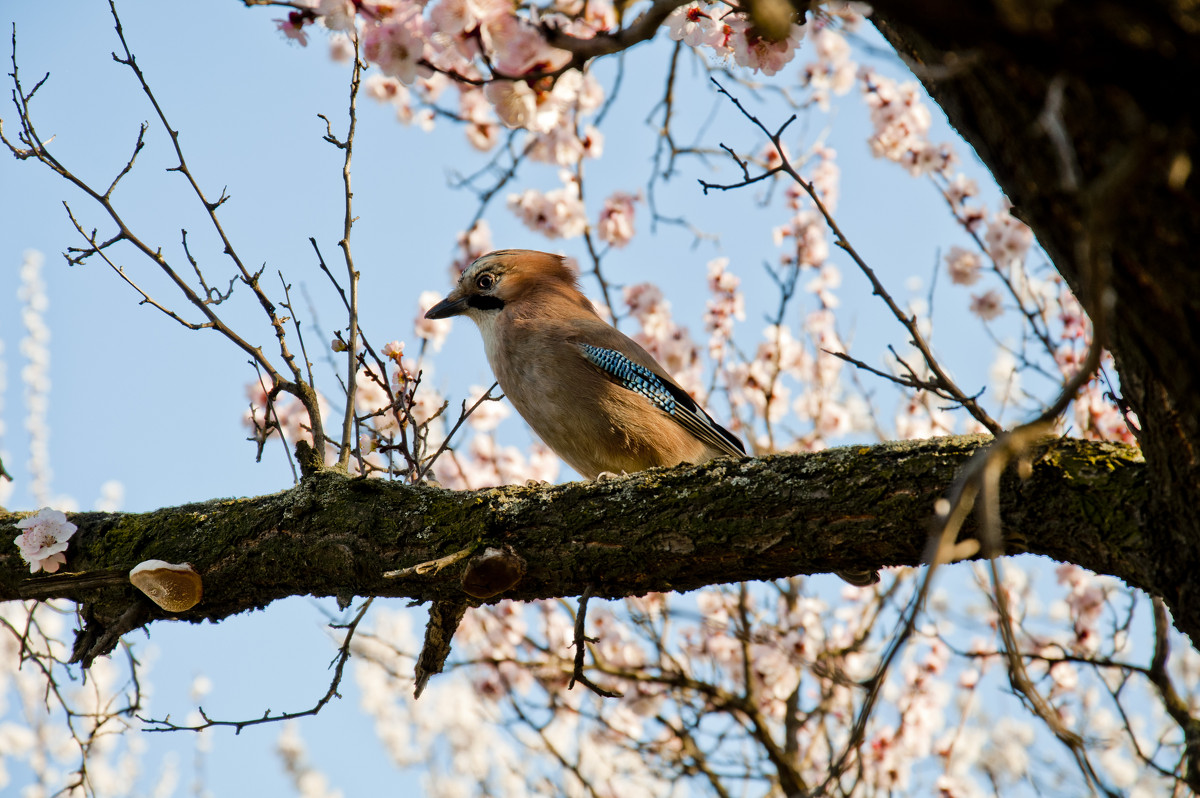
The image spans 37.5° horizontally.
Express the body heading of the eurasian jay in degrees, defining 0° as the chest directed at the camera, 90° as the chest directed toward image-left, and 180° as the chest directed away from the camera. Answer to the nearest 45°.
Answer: approximately 90°

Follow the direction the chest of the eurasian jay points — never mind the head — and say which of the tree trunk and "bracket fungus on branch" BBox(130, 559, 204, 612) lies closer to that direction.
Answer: the bracket fungus on branch

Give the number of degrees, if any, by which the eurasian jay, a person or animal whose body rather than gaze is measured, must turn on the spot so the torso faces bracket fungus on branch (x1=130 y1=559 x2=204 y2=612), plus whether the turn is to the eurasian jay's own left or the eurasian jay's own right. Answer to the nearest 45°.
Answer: approximately 45° to the eurasian jay's own left
